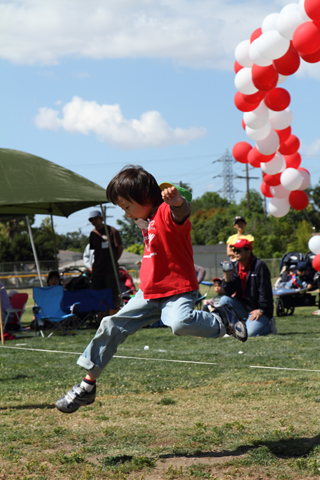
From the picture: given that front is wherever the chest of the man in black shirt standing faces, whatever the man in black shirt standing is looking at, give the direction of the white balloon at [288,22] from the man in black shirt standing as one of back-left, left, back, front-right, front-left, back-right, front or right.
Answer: left

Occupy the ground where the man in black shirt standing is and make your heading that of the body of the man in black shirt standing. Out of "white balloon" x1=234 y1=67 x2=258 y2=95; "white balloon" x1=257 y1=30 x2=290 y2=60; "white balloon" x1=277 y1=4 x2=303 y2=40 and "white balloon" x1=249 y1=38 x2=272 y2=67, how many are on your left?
4

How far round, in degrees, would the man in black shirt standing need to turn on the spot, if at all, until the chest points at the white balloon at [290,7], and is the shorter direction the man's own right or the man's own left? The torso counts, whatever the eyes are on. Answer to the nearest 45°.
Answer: approximately 90° to the man's own left

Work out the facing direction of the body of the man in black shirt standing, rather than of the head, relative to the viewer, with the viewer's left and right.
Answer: facing the viewer and to the left of the viewer

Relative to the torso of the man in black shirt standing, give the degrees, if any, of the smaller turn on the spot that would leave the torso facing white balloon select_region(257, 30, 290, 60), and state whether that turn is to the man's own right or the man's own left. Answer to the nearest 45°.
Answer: approximately 90° to the man's own left

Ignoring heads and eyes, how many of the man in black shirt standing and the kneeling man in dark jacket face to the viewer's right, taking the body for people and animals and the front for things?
0

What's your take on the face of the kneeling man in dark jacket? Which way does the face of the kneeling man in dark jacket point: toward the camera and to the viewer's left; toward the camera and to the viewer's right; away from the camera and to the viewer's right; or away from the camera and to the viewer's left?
toward the camera and to the viewer's left

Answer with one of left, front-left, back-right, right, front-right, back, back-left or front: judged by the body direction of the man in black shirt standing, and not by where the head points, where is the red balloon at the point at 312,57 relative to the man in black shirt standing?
left
